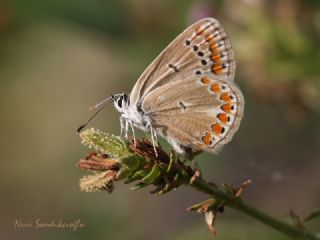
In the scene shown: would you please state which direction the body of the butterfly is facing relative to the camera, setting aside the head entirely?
to the viewer's left
